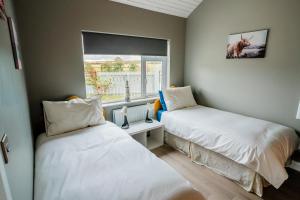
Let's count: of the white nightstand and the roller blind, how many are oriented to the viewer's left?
0

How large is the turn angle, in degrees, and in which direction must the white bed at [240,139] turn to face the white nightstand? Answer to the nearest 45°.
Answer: approximately 135° to its right

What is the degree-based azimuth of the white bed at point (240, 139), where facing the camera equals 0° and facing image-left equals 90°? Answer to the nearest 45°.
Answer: approximately 315°

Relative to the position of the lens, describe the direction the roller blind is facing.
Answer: facing the viewer and to the right of the viewer

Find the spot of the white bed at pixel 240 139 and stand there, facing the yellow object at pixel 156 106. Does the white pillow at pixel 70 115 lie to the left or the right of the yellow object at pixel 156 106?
left

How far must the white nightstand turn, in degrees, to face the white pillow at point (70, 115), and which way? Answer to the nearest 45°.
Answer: approximately 90° to its right

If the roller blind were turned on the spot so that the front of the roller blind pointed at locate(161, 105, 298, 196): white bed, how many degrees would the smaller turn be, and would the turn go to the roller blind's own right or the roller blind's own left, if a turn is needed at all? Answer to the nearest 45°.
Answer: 0° — it already faces it

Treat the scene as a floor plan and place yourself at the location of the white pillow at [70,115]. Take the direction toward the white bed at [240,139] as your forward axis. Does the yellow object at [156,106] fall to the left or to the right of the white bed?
left

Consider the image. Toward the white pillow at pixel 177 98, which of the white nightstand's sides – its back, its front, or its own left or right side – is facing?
left

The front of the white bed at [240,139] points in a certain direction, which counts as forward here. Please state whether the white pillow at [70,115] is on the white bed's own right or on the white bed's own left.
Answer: on the white bed's own right
